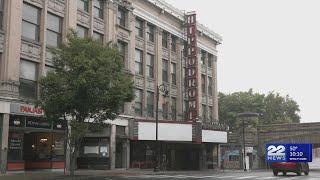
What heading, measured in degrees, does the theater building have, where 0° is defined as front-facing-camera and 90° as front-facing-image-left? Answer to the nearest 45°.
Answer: approximately 315°
